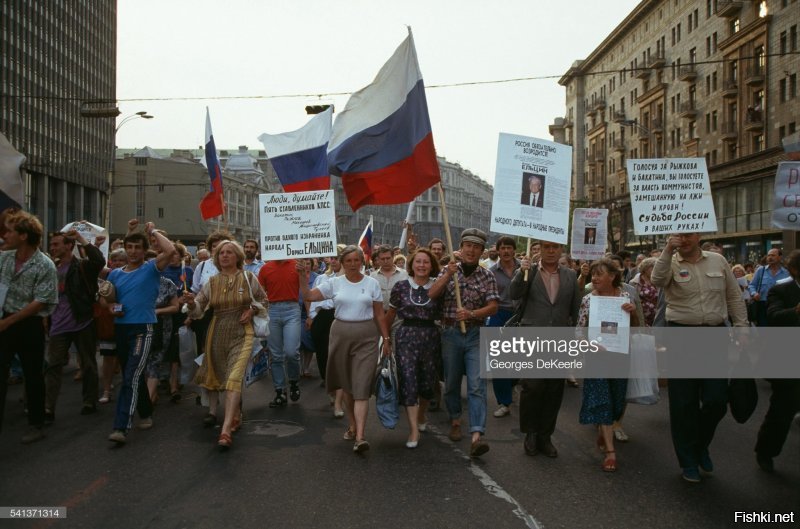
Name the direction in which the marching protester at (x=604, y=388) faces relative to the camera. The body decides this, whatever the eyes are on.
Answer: toward the camera

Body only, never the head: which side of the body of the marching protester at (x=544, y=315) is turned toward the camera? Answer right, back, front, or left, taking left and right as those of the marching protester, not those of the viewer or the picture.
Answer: front

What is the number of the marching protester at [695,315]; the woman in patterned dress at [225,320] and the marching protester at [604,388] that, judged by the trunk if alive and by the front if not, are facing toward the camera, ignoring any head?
3

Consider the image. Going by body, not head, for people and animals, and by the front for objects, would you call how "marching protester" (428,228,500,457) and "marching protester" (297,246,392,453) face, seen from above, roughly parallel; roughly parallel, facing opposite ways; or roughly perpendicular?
roughly parallel

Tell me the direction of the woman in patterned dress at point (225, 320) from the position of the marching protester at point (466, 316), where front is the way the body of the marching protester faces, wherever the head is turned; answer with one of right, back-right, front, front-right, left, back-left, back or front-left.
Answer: right

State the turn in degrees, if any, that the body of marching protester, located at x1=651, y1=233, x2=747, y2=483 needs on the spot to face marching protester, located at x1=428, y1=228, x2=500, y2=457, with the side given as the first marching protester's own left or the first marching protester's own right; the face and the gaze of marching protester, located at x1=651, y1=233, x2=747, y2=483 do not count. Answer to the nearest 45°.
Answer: approximately 90° to the first marching protester's own right

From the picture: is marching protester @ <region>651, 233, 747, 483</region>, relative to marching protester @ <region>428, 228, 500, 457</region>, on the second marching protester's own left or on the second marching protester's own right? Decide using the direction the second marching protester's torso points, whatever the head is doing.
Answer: on the second marching protester's own left

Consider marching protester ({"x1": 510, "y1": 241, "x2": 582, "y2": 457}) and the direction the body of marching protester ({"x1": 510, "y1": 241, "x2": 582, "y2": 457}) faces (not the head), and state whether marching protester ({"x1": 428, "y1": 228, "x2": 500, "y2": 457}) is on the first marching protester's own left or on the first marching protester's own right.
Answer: on the first marching protester's own right

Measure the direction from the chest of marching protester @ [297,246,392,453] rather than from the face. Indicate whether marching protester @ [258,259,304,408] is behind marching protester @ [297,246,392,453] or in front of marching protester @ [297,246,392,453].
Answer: behind

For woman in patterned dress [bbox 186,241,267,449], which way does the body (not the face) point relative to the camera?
toward the camera

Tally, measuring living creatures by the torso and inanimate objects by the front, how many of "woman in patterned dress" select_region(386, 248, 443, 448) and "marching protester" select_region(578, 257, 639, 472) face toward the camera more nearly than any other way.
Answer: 2

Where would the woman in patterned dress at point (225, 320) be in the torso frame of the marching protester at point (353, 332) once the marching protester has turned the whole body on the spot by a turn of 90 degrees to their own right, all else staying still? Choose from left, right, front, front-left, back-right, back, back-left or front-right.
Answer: front
